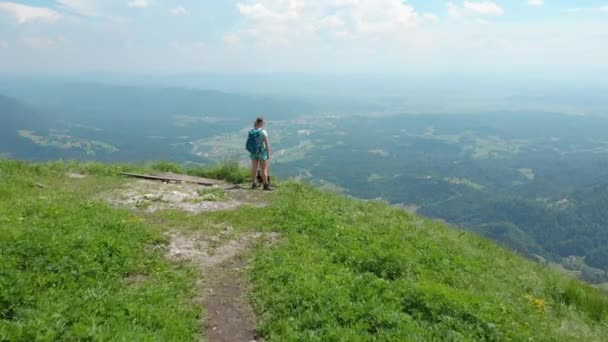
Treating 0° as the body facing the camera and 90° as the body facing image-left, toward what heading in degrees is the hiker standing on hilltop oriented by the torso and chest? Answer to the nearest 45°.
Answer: approximately 225°

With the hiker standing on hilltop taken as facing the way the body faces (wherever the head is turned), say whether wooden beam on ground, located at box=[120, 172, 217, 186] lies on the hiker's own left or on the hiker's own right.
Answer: on the hiker's own left
